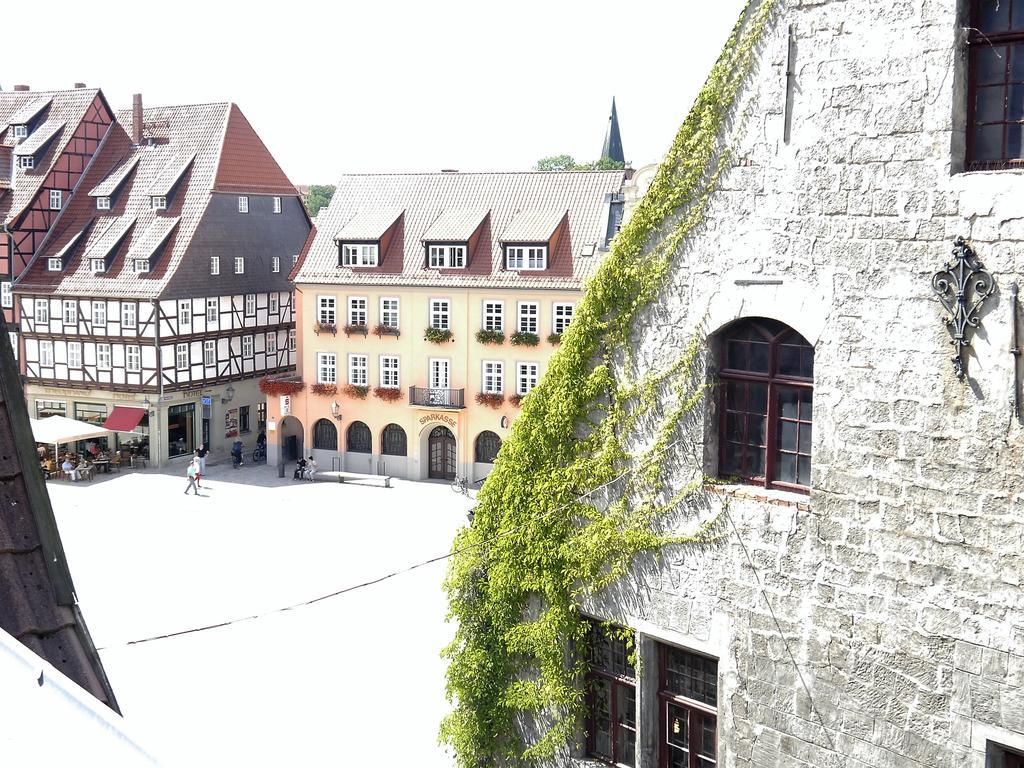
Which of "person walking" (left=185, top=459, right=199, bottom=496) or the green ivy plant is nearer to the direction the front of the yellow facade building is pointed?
the green ivy plant

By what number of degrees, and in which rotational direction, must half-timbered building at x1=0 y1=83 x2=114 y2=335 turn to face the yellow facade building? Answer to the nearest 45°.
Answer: approximately 90° to its left

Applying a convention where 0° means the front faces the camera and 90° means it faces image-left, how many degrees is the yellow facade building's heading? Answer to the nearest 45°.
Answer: approximately 0°

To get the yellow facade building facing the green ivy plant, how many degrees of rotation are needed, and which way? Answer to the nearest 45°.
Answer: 0° — it already faces it

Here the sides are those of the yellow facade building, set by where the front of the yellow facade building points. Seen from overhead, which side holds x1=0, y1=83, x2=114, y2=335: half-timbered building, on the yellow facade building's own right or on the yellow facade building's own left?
on the yellow facade building's own right

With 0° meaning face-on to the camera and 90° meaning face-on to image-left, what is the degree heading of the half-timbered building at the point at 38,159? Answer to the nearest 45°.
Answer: approximately 45°

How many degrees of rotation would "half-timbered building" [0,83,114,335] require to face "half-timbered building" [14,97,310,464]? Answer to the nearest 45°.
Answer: approximately 90° to its left

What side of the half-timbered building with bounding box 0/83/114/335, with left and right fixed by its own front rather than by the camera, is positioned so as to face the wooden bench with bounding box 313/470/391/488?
left

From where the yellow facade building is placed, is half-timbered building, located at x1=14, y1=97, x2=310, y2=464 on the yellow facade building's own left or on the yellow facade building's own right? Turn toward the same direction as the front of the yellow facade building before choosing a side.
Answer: on the yellow facade building's own right

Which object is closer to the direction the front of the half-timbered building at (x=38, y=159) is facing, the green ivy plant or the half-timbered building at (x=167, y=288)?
the green ivy plant

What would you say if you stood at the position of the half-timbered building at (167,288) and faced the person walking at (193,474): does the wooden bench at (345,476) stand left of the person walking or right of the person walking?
left

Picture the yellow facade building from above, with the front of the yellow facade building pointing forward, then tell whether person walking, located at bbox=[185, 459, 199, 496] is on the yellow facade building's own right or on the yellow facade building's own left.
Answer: on the yellow facade building's own right
